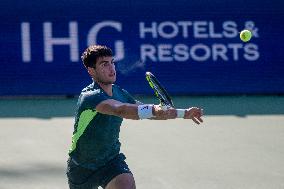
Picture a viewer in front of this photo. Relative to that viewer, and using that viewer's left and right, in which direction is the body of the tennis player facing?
facing the viewer and to the right of the viewer
